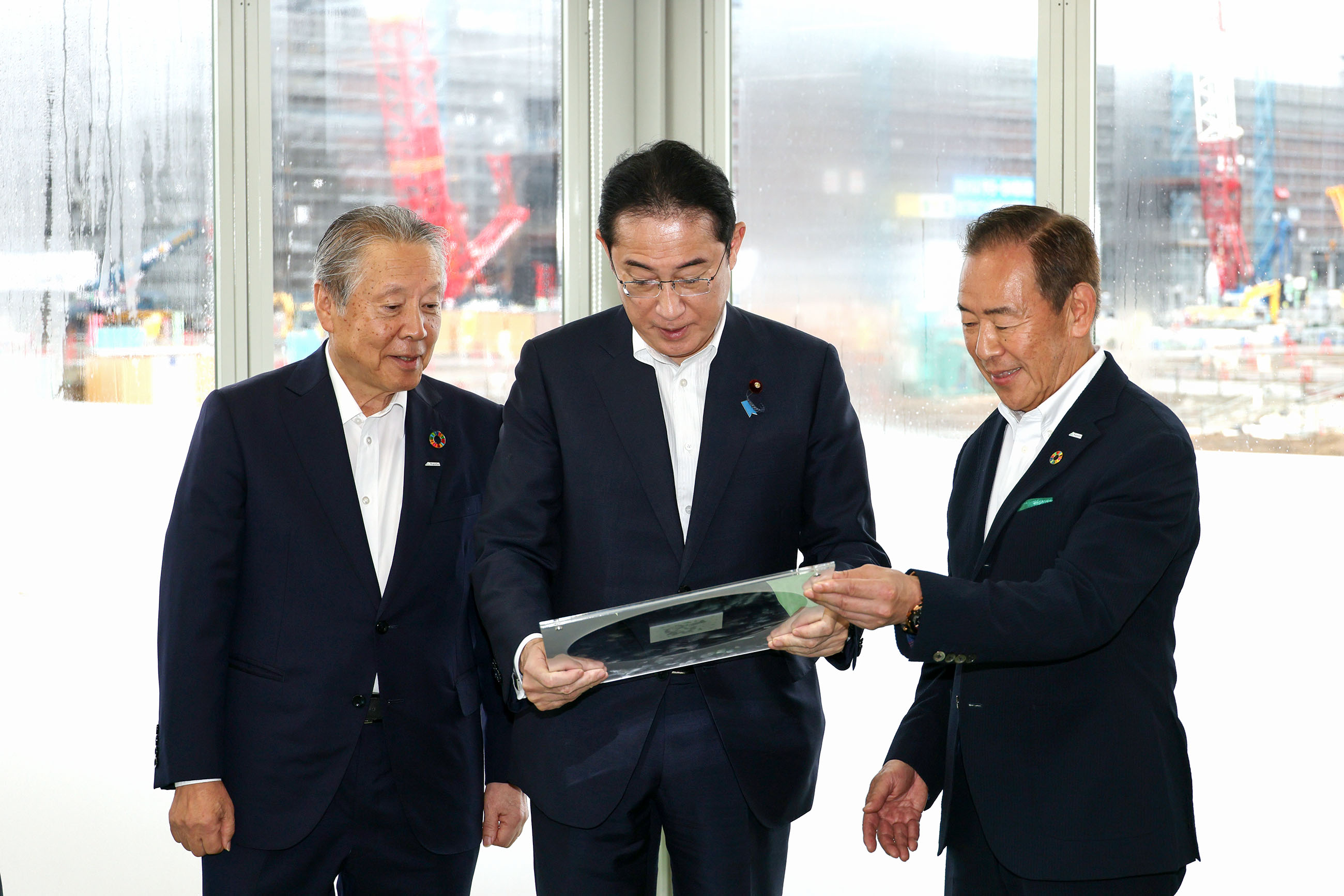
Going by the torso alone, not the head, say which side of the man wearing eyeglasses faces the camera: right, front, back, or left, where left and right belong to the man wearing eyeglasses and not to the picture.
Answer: front

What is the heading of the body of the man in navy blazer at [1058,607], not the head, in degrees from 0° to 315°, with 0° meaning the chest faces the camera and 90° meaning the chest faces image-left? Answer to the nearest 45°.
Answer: approximately 45°

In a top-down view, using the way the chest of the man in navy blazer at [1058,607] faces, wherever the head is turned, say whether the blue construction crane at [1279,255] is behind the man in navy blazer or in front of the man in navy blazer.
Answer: behind

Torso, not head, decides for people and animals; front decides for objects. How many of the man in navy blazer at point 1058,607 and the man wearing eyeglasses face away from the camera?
0

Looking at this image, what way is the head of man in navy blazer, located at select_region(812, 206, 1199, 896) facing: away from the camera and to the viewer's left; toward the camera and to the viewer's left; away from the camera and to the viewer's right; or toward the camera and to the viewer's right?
toward the camera and to the viewer's left

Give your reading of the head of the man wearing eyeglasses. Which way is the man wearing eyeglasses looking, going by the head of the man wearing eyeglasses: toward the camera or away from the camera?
toward the camera

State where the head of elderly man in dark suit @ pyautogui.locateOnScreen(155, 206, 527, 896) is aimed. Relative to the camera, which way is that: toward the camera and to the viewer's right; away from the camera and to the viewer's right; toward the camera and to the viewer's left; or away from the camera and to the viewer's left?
toward the camera and to the viewer's right
